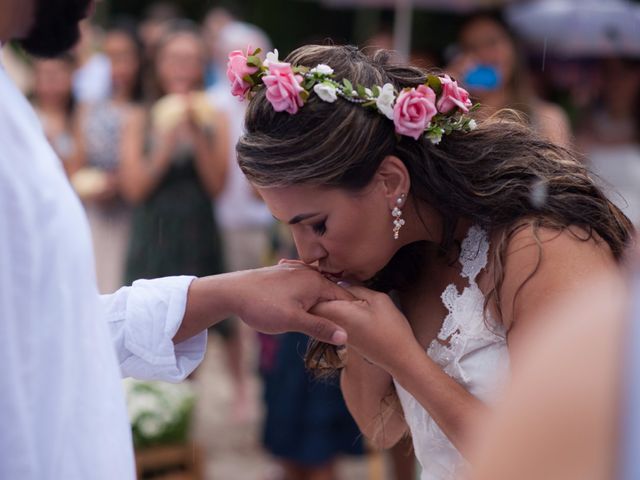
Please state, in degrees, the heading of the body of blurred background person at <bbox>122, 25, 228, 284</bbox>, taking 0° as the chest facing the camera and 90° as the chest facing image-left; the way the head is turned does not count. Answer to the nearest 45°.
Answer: approximately 0°

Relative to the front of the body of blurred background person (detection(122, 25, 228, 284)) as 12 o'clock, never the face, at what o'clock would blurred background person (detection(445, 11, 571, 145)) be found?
blurred background person (detection(445, 11, 571, 145)) is roughly at 10 o'clock from blurred background person (detection(122, 25, 228, 284)).

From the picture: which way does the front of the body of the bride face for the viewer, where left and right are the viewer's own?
facing to the left of the viewer

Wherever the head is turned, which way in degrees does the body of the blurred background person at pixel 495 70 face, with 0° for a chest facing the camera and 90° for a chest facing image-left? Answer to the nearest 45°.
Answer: approximately 45°

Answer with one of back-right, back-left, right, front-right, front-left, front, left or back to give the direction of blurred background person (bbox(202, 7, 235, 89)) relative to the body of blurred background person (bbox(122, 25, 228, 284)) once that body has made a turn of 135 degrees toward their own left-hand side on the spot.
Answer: front-left

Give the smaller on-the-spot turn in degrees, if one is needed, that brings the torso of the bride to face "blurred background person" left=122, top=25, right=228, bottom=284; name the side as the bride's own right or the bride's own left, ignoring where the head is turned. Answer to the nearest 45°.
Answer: approximately 45° to the bride's own right

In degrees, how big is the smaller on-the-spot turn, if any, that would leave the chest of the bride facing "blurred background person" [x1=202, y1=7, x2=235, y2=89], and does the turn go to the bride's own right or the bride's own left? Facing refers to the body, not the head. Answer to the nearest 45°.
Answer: approximately 90° to the bride's own right

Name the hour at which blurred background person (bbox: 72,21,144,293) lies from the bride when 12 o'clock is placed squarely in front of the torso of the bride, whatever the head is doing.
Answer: The blurred background person is roughly at 2 o'clock from the bride.

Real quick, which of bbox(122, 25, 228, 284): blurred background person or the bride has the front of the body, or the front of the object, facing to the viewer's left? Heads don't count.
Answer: the bride

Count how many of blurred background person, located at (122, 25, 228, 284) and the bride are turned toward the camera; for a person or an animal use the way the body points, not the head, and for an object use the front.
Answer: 1

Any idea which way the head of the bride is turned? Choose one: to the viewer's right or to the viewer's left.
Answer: to the viewer's left

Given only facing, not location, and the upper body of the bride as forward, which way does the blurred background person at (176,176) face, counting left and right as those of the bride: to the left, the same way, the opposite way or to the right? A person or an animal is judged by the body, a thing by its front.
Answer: to the left
